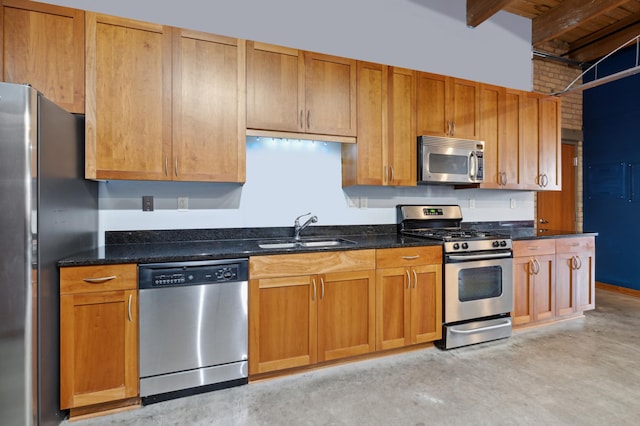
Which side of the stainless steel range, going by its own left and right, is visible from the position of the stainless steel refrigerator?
right

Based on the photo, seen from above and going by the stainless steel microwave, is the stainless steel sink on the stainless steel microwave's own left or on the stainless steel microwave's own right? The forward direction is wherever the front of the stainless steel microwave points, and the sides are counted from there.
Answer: on the stainless steel microwave's own right

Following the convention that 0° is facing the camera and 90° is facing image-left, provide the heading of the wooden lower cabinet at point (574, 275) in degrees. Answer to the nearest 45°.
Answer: approximately 315°

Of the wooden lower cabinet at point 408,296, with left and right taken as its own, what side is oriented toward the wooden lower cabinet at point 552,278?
left

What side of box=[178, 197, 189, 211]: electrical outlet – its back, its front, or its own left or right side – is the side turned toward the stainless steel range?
left

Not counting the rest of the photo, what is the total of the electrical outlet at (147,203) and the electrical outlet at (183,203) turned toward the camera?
2

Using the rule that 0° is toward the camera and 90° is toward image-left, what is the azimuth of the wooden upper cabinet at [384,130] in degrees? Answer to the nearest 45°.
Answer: approximately 315°

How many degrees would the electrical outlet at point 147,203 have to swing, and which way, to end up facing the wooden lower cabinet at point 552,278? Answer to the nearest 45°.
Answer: approximately 90° to its left

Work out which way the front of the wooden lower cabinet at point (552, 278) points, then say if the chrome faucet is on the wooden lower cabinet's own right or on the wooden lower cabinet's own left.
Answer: on the wooden lower cabinet's own right

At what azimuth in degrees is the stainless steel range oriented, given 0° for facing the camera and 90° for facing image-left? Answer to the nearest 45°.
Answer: approximately 315°
